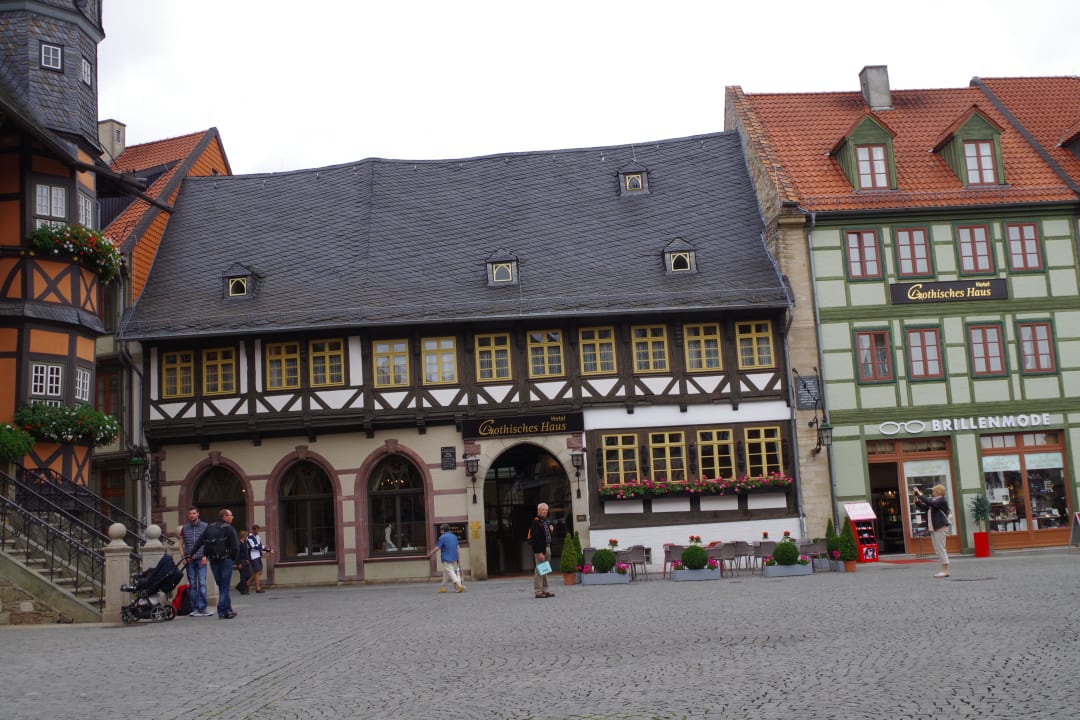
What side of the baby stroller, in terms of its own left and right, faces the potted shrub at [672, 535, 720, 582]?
back

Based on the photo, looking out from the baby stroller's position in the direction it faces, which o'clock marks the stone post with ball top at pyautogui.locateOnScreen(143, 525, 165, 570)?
The stone post with ball top is roughly at 3 o'clock from the baby stroller.

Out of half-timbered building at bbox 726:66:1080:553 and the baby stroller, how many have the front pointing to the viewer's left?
1

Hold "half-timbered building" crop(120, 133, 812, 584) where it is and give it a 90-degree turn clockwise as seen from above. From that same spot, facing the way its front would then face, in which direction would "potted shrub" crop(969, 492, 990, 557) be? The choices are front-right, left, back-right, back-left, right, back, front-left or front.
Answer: back

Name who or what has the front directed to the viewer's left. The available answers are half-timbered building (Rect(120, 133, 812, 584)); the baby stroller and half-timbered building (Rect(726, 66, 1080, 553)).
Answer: the baby stroller

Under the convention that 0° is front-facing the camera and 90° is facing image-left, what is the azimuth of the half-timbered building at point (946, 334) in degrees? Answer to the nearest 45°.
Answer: approximately 0°

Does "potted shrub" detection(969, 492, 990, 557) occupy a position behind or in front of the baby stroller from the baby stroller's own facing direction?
behind

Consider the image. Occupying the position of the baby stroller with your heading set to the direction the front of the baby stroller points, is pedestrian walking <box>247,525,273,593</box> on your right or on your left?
on your right

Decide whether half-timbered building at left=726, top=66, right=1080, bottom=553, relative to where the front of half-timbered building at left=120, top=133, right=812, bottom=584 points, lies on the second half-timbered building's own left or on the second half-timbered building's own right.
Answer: on the second half-timbered building's own left

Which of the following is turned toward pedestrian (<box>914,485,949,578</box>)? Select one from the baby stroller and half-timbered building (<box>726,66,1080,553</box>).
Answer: the half-timbered building

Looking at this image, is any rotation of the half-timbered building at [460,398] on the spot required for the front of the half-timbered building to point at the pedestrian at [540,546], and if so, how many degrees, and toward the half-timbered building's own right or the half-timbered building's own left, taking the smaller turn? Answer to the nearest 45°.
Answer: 0° — it already faces them

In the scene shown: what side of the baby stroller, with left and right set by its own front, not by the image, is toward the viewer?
left

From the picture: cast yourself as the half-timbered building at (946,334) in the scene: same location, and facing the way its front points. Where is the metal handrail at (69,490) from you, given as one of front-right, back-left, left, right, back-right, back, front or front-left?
front-right

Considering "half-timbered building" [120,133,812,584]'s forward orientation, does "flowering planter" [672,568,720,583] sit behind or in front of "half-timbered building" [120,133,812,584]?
in front

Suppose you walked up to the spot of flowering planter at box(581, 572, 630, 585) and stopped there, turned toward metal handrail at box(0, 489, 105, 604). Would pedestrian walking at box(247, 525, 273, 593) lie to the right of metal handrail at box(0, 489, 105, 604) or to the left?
right

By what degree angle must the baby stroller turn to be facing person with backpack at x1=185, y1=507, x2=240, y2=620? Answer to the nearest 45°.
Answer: approximately 135° to its right
